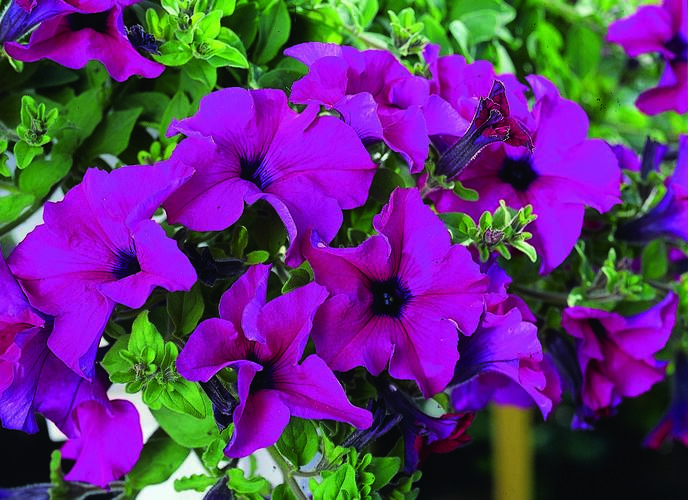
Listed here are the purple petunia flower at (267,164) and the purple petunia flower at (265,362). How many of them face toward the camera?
2

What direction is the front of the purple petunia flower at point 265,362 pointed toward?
toward the camera

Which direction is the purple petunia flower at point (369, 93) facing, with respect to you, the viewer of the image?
facing the viewer and to the right of the viewer

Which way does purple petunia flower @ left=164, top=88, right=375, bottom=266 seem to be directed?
toward the camera

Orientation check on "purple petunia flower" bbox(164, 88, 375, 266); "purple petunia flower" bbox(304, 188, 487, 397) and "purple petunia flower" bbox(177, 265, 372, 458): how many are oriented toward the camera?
3

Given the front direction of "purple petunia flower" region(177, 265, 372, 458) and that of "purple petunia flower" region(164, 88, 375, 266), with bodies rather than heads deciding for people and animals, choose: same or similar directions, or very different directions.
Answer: same or similar directions

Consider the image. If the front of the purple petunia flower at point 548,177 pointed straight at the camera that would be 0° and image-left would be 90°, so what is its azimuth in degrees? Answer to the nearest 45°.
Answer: approximately 45°
